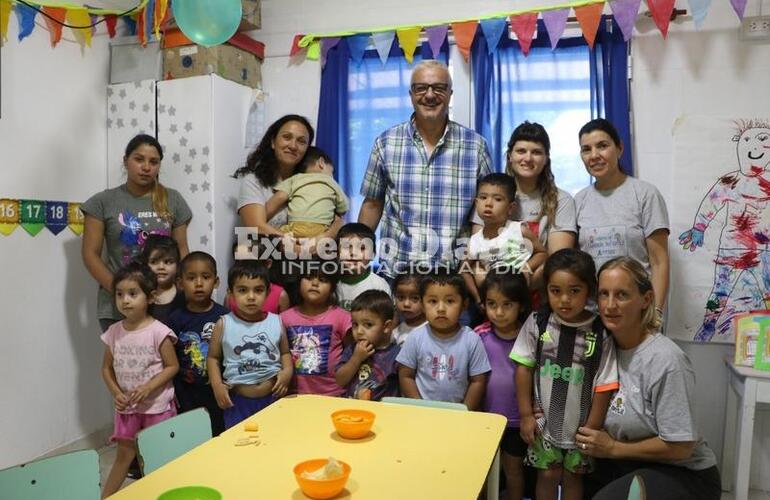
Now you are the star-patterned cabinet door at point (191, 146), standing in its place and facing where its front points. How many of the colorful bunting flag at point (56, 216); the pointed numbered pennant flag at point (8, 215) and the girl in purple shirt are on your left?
1

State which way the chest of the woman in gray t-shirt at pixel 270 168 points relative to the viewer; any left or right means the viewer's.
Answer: facing the viewer and to the right of the viewer

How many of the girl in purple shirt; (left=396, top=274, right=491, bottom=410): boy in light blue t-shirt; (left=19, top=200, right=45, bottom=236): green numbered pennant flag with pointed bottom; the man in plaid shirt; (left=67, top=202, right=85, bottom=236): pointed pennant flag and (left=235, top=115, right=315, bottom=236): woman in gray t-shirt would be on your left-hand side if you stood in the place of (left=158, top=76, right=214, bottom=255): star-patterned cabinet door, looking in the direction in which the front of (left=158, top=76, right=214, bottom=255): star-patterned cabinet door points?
4

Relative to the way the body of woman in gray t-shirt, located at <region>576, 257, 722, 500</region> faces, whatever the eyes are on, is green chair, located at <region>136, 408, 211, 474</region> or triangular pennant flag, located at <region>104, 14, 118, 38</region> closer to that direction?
the green chair

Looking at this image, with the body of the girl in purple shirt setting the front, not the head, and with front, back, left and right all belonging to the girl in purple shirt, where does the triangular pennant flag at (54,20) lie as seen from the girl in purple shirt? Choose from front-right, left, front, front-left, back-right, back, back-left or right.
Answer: right

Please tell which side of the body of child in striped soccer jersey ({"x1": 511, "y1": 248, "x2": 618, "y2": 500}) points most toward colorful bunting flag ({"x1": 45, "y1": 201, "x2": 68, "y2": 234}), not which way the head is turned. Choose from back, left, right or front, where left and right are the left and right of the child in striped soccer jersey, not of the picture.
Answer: right

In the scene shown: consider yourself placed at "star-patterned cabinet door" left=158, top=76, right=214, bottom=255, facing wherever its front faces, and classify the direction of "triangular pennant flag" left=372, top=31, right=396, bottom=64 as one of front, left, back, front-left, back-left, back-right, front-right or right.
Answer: back-left

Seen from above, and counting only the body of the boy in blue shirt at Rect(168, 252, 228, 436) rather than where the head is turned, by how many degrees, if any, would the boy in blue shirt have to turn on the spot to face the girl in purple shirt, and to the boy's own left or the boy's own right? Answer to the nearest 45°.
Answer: approximately 45° to the boy's own left
